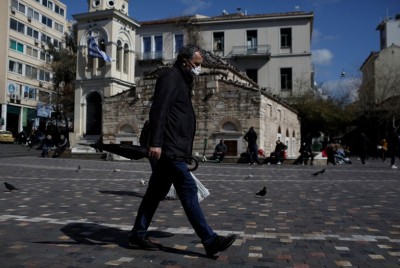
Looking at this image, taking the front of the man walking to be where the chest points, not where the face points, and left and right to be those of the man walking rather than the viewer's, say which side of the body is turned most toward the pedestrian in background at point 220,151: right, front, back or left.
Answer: left

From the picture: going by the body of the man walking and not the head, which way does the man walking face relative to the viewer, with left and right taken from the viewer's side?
facing to the right of the viewer

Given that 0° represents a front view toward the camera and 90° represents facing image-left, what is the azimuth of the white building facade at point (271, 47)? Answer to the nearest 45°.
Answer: approximately 0°

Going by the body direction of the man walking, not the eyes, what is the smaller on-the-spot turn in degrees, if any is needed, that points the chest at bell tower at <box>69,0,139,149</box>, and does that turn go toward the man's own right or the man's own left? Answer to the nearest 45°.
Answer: approximately 90° to the man's own left

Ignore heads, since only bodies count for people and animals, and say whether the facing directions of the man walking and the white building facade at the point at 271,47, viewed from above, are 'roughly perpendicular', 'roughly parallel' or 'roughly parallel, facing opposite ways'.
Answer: roughly perpendicular

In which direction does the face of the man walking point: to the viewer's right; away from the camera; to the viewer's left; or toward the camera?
to the viewer's right

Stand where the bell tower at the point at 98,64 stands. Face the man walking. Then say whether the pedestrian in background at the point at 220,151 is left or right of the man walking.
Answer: left

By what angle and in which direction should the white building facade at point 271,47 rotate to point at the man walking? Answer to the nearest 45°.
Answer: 0° — it already faces them

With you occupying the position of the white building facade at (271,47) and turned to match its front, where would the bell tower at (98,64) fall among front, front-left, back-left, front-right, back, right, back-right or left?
front-right

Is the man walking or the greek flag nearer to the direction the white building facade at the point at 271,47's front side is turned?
the man walking
